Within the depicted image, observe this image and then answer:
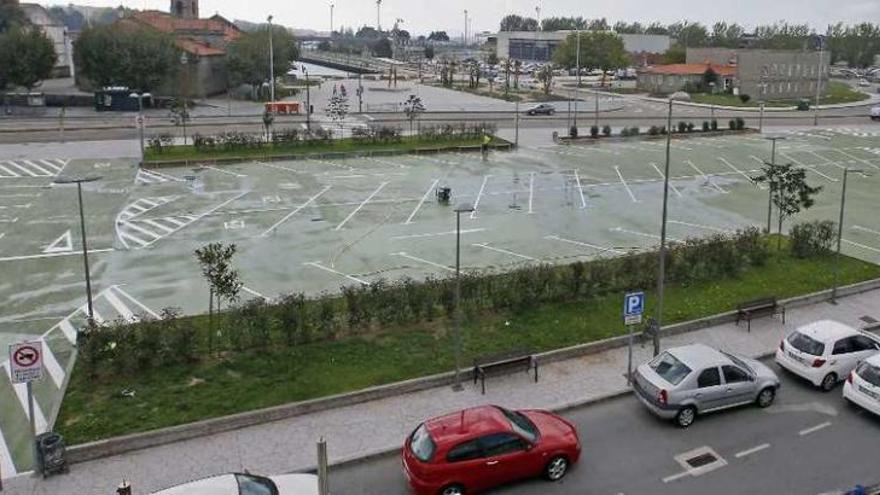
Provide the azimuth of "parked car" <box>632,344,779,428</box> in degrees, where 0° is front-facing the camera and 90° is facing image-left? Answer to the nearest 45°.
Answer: approximately 225°

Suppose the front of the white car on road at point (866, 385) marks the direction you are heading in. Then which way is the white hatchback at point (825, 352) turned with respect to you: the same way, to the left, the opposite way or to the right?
the same way

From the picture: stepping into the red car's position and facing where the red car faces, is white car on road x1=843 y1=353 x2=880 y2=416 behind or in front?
in front

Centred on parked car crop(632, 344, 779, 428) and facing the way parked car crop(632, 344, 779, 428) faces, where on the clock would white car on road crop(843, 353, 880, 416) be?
white car on road crop(843, 353, 880, 416) is roughly at 1 o'clock from parked car crop(632, 344, 779, 428).

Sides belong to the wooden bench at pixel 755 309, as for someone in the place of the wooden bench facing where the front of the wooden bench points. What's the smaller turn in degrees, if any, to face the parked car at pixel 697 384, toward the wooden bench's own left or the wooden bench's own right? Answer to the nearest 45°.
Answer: approximately 45° to the wooden bench's own right

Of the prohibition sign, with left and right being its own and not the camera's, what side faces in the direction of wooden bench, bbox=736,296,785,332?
left

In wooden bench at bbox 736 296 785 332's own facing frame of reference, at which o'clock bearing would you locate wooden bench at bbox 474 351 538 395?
wooden bench at bbox 474 351 538 395 is roughly at 3 o'clock from wooden bench at bbox 736 296 785 332.

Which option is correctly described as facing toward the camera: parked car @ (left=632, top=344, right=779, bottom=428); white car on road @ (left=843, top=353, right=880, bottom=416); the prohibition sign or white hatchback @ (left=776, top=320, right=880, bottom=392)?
the prohibition sign

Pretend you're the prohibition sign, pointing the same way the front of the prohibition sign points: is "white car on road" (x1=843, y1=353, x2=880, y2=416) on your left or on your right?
on your left

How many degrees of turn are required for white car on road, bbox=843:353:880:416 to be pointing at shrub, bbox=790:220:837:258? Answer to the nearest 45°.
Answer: approximately 45° to its left

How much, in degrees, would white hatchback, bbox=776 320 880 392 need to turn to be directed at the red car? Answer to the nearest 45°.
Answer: approximately 180°

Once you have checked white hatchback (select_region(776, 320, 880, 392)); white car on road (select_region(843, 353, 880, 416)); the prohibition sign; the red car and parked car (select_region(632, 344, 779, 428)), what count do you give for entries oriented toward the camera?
1

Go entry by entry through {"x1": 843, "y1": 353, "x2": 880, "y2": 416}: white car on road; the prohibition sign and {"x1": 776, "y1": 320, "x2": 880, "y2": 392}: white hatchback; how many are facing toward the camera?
1

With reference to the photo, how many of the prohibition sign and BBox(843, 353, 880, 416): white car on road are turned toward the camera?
1

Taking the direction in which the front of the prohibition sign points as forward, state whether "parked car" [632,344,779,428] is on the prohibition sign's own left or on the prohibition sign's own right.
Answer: on the prohibition sign's own left

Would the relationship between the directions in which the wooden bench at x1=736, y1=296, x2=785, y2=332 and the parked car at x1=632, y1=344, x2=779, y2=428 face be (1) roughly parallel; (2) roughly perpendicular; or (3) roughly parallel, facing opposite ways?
roughly perpendicular

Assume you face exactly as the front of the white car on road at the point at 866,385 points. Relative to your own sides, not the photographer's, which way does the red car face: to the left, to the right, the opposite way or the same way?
the same way

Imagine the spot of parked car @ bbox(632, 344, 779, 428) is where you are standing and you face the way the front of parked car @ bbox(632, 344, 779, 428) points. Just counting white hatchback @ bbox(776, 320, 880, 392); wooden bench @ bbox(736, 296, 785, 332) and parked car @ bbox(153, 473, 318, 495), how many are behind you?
1

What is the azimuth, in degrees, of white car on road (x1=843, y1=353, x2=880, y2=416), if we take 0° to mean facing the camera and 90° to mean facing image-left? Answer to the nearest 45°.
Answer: approximately 225°

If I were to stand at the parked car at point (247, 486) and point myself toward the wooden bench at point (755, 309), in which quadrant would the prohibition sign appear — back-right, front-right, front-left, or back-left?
back-left

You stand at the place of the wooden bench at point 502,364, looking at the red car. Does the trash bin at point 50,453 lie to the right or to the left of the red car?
right

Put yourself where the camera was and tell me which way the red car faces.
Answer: facing away from the viewer and to the right of the viewer

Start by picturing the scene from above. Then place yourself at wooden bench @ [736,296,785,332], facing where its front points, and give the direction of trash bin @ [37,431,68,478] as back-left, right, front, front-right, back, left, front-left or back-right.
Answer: right

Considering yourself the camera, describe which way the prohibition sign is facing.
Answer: facing the viewer

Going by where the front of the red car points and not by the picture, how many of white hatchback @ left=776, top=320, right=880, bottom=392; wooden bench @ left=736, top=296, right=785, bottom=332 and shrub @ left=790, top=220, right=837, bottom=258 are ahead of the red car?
3
